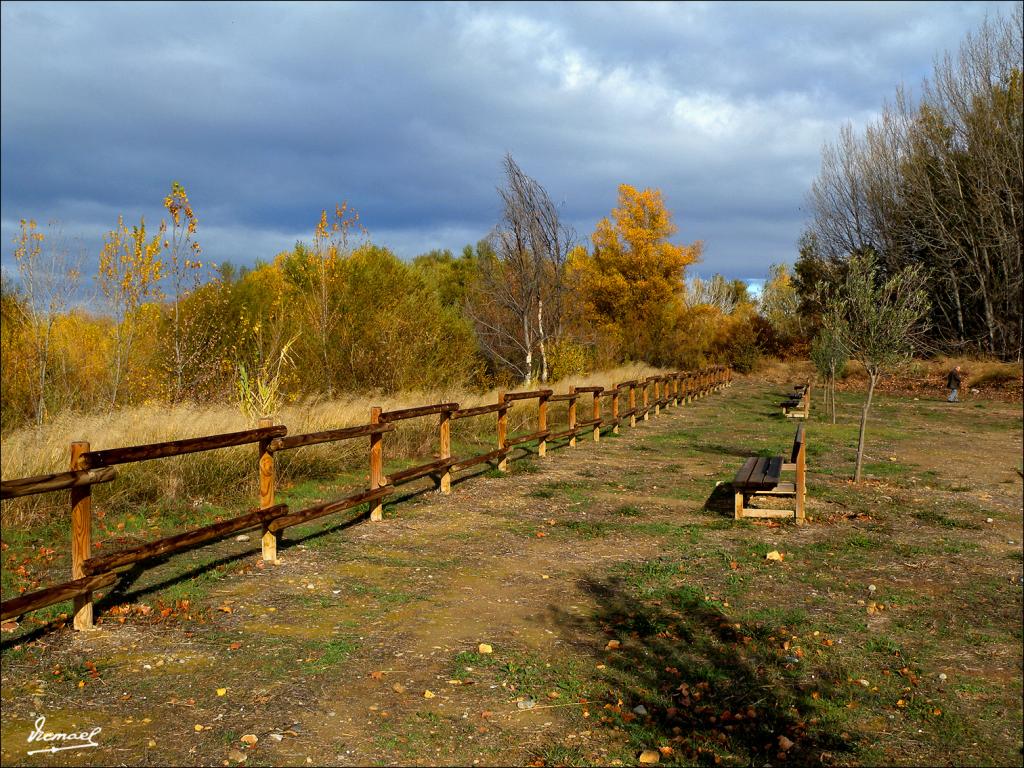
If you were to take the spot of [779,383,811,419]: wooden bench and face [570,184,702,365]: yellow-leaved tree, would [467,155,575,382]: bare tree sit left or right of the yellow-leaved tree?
left

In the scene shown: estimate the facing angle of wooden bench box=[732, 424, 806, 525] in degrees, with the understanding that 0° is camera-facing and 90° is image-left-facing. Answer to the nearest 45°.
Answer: approximately 90°

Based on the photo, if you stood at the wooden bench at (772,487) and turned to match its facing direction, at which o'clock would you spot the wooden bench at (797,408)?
the wooden bench at (797,408) is roughly at 3 o'clock from the wooden bench at (772,487).

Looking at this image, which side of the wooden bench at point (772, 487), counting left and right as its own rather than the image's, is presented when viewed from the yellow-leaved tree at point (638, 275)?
right

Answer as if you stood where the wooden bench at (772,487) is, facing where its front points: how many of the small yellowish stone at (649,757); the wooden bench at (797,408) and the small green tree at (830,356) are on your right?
2

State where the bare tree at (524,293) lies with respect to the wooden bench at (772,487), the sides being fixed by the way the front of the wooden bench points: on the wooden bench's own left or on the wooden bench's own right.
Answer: on the wooden bench's own right

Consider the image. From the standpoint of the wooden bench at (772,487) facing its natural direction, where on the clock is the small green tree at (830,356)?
The small green tree is roughly at 3 o'clock from the wooden bench.

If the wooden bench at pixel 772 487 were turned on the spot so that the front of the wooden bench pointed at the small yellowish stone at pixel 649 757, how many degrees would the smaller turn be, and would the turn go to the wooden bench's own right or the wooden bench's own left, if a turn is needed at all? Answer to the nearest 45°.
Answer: approximately 90° to the wooden bench's own left
